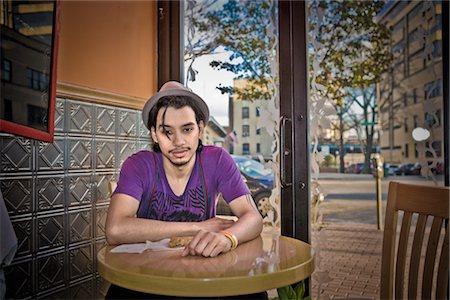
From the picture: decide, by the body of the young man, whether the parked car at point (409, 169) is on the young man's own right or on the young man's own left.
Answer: on the young man's own left

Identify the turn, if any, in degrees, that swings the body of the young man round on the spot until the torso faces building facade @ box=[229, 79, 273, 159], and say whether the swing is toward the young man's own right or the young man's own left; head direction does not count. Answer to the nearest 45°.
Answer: approximately 135° to the young man's own left

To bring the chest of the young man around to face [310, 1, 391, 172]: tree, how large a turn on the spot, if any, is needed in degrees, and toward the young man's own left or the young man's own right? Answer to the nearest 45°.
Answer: approximately 135° to the young man's own left

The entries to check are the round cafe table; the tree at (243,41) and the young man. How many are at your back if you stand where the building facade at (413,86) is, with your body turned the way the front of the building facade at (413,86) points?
0

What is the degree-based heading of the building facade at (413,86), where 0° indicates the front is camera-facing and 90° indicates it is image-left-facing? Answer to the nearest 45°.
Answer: approximately 45°

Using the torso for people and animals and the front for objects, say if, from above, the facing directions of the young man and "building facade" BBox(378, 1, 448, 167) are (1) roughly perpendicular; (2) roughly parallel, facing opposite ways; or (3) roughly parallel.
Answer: roughly perpendicular

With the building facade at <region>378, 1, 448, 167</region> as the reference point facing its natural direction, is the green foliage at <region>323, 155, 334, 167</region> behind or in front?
in front

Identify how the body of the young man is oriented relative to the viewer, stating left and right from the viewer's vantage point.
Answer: facing the viewer
